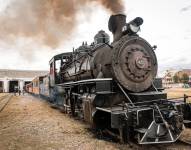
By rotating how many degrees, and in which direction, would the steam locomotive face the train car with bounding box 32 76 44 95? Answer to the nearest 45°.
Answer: approximately 180°

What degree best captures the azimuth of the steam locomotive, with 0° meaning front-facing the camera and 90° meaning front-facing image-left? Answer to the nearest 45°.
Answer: approximately 315°
